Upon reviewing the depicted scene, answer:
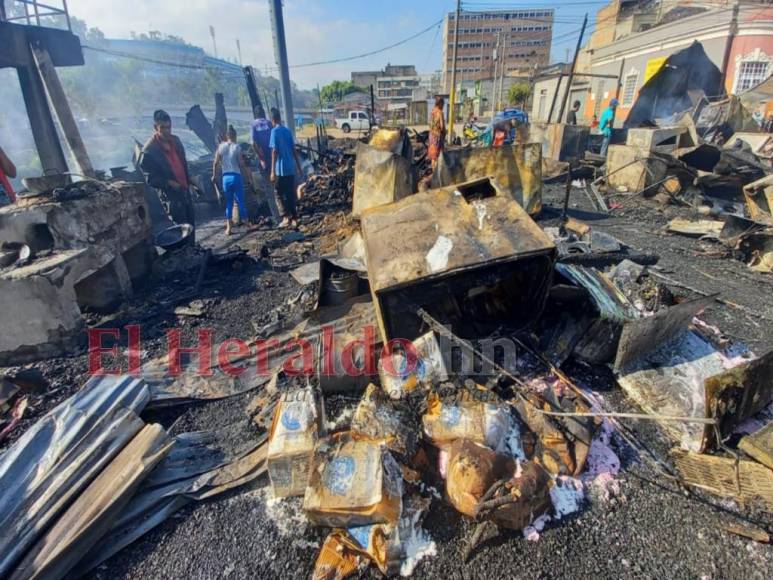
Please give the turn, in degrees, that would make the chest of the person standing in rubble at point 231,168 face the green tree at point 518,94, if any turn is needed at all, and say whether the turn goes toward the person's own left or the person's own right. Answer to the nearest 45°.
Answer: approximately 45° to the person's own right

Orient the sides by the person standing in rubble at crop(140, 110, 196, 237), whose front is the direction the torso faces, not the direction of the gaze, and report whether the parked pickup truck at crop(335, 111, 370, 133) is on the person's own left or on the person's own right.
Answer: on the person's own left

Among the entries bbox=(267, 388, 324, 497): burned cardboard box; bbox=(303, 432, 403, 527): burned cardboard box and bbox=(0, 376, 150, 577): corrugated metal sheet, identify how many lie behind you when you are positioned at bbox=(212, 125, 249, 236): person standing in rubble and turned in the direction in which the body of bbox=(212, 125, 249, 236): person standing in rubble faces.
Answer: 3

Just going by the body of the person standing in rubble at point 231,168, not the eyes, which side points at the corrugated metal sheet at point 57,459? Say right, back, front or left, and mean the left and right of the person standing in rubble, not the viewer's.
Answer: back

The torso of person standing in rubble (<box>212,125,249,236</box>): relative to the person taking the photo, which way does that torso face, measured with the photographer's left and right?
facing away from the viewer

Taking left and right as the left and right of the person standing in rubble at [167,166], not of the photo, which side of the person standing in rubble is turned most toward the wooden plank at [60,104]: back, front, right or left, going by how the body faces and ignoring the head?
back

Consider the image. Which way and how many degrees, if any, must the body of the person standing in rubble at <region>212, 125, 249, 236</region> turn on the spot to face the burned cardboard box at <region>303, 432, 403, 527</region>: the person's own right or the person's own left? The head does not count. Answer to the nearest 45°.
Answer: approximately 180°

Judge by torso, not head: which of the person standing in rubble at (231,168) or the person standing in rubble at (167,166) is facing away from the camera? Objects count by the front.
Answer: the person standing in rubble at (231,168)

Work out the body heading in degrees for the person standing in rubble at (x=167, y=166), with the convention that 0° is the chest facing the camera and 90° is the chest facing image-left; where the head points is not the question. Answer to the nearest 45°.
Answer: approximately 315°

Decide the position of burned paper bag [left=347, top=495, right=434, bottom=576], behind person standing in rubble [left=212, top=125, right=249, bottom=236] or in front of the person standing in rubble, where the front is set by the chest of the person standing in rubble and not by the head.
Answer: behind

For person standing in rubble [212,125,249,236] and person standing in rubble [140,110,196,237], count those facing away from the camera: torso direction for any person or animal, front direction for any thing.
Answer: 1
